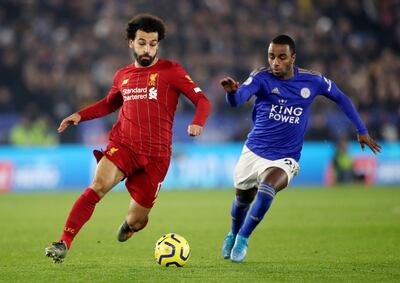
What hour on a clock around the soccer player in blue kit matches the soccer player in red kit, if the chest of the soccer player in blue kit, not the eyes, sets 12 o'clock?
The soccer player in red kit is roughly at 2 o'clock from the soccer player in blue kit.

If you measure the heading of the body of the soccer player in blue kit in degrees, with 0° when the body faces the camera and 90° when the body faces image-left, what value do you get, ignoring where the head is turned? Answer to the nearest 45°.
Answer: approximately 0°
